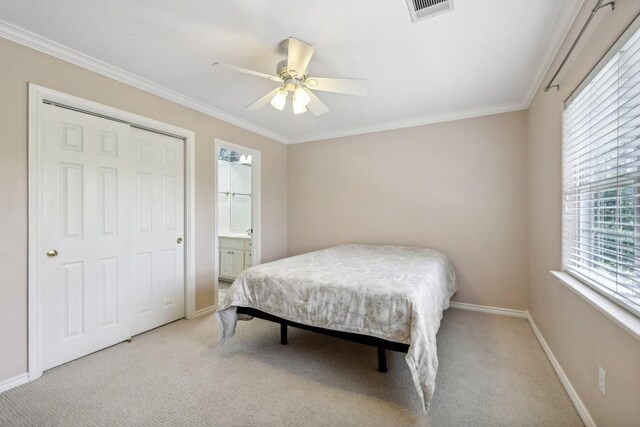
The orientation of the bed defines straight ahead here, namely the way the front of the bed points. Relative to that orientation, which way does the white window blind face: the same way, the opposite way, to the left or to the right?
to the right

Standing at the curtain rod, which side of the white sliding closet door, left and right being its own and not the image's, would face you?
front

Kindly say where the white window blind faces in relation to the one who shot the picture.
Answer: facing to the left of the viewer

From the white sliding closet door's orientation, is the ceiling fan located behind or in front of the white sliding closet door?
in front

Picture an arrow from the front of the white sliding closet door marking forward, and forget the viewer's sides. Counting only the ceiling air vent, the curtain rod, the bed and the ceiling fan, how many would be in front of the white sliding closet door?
4

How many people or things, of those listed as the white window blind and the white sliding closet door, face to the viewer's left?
1

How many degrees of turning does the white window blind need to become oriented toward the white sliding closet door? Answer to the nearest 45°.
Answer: approximately 45° to its left

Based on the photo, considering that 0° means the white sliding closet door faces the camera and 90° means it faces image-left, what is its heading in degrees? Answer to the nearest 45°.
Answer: approximately 315°
